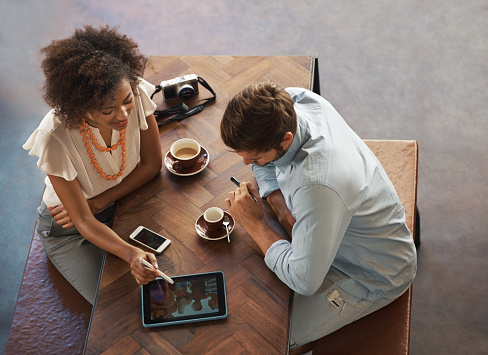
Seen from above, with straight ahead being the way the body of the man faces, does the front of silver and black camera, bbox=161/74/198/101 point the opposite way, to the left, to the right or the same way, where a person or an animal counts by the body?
to the left

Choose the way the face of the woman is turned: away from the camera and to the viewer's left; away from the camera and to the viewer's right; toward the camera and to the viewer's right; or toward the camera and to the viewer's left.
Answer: toward the camera and to the viewer's right

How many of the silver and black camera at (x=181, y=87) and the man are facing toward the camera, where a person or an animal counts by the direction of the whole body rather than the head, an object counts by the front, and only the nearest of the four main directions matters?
1

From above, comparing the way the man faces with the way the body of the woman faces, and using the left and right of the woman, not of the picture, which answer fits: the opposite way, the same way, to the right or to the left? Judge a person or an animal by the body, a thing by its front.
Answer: the opposite way

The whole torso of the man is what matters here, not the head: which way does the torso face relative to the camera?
to the viewer's left

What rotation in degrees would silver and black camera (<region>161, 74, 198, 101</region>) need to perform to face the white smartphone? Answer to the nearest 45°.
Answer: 0° — it already faces it

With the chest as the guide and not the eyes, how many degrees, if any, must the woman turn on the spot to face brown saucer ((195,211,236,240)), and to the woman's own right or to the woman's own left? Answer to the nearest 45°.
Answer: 0° — they already face it

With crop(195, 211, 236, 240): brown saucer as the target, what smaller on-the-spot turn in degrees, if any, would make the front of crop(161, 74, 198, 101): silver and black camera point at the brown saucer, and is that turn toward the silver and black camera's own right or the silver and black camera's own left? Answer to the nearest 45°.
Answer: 0° — it already faces it

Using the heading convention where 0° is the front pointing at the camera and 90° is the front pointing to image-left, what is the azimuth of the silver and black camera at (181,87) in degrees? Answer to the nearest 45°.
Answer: approximately 0°

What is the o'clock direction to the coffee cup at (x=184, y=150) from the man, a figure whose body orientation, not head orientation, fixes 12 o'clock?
The coffee cup is roughly at 1 o'clock from the man.

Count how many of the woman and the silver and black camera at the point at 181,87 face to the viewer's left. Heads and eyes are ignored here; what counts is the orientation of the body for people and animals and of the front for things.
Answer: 0

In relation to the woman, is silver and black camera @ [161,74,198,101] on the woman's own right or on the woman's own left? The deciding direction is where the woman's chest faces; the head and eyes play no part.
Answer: on the woman's own left

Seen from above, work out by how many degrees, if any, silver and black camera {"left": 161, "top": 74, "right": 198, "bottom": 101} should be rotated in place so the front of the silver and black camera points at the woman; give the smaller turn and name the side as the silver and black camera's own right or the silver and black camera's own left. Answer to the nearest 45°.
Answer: approximately 45° to the silver and black camera's own right

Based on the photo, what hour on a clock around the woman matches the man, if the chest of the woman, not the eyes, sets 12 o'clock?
The man is roughly at 12 o'clock from the woman.

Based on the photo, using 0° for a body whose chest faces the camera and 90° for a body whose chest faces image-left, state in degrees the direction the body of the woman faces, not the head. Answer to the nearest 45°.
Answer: approximately 315°
